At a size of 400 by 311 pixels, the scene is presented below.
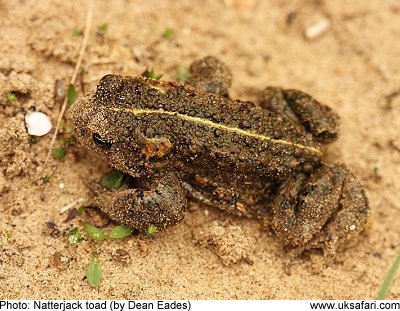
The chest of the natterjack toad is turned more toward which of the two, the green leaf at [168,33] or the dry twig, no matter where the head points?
the dry twig

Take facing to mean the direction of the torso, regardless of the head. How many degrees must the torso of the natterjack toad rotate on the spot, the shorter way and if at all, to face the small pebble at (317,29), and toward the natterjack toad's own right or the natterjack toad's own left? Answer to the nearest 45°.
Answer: approximately 90° to the natterjack toad's own right

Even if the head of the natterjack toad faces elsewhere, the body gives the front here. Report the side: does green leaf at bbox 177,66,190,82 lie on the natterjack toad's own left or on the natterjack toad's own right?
on the natterjack toad's own right

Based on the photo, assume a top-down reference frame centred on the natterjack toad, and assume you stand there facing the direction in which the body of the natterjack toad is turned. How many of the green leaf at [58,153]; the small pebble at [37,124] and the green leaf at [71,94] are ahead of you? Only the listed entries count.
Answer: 3

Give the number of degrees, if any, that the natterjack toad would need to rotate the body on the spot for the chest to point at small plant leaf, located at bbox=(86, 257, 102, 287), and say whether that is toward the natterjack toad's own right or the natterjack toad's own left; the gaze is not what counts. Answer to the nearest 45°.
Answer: approximately 45° to the natterjack toad's own left

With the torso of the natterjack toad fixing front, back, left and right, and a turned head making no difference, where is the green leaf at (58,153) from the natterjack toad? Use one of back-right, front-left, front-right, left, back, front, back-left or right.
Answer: front

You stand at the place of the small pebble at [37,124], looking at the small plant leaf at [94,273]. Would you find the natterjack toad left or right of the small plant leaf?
left

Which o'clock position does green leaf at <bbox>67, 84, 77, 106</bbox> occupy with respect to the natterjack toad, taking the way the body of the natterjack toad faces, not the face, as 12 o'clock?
The green leaf is roughly at 12 o'clock from the natterjack toad.

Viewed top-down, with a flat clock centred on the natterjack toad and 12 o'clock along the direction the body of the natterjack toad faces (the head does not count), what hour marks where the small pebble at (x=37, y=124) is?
The small pebble is roughly at 12 o'clock from the natterjack toad.

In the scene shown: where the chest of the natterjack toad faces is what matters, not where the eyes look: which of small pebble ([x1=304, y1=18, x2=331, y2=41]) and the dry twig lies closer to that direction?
the dry twig

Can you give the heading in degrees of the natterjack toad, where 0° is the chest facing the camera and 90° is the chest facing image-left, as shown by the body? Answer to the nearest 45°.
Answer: approximately 90°

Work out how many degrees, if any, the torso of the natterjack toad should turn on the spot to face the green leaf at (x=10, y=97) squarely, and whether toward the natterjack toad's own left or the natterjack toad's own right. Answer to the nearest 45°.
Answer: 0° — it already faces it
